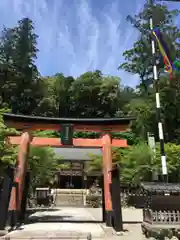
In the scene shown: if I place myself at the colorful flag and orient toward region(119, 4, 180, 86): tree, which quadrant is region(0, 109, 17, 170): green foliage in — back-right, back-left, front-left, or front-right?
back-left

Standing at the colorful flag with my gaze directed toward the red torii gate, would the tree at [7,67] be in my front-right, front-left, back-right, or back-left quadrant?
front-right

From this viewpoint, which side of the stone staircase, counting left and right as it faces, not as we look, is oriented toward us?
front

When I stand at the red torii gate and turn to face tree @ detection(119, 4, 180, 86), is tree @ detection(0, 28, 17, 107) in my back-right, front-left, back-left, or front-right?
front-left
